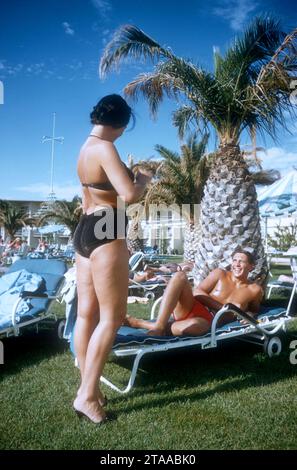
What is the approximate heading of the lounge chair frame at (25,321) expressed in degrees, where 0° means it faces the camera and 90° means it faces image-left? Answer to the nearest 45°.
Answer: approximately 45°

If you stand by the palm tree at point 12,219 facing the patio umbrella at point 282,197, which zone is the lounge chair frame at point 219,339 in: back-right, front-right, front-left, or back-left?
front-right

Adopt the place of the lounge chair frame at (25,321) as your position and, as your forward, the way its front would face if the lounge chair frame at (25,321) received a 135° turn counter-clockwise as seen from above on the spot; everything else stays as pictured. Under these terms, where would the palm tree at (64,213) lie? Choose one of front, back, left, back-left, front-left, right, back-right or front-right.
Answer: left

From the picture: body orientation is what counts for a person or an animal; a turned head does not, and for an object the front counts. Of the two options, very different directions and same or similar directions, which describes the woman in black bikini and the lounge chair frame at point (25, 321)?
very different directions

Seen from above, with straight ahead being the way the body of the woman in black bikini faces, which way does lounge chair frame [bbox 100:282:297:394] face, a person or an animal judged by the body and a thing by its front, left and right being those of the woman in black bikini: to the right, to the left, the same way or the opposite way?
the opposite way

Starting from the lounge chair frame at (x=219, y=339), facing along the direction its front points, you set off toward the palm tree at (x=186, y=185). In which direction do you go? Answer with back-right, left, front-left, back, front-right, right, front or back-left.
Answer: back-right

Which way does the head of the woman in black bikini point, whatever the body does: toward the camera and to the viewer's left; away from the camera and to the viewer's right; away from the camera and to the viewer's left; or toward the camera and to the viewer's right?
away from the camera and to the viewer's right

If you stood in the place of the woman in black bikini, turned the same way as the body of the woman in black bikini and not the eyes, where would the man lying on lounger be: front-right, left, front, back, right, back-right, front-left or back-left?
front

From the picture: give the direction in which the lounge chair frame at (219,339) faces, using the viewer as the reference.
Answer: facing the viewer and to the left of the viewer

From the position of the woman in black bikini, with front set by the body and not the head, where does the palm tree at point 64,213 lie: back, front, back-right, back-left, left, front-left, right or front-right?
front-left

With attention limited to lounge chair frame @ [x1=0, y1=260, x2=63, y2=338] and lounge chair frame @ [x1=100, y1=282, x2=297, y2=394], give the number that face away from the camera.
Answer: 0

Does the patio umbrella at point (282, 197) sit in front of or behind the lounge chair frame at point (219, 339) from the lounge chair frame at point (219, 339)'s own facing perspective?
behind

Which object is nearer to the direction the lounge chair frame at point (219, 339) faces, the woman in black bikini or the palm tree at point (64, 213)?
the woman in black bikini

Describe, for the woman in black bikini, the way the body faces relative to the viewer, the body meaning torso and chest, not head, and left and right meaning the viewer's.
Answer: facing away from the viewer and to the right of the viewer

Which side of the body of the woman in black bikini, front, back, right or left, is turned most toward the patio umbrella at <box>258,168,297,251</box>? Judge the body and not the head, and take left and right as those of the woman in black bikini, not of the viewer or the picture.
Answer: front
